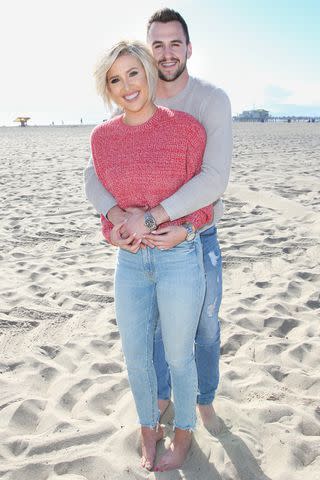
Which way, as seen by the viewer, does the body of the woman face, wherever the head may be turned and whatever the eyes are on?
toward the camera

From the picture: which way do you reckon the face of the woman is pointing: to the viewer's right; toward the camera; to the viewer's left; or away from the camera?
toward the camera

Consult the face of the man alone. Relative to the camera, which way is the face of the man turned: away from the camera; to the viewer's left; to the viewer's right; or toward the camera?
toward the camera

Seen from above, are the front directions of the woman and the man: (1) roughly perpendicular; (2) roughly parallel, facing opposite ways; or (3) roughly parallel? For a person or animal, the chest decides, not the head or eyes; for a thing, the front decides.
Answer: roughly parallel

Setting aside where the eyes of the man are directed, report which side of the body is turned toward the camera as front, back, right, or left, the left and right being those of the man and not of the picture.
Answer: front
